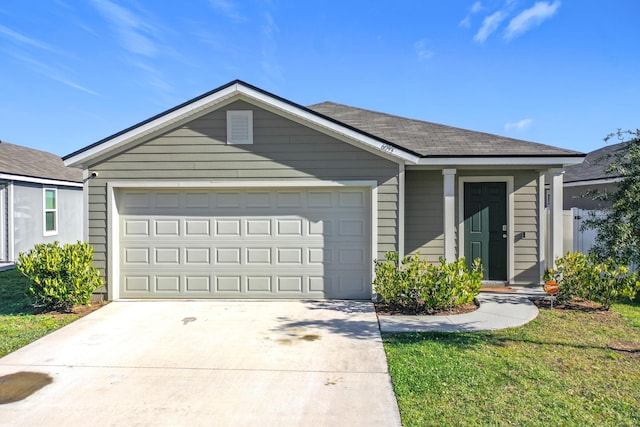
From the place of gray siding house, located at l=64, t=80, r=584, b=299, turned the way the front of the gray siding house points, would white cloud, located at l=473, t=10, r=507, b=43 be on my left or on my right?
on my left

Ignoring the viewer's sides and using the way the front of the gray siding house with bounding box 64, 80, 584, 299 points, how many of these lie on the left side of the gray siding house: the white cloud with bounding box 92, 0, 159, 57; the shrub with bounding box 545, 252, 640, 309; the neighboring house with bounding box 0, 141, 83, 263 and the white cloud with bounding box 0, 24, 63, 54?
1

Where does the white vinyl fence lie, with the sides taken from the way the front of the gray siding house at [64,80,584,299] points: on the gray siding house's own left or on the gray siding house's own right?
on the gray siding house's own left

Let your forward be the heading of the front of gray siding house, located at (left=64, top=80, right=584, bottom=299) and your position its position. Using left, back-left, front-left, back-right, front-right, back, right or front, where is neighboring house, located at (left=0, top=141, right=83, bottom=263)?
back-right

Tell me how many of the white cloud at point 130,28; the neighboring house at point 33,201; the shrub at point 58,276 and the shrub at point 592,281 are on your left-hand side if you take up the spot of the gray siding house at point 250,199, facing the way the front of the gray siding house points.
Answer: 1

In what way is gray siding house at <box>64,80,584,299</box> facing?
toward the camera

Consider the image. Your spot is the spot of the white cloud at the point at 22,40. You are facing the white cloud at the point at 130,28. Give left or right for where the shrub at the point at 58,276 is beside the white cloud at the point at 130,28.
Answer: right

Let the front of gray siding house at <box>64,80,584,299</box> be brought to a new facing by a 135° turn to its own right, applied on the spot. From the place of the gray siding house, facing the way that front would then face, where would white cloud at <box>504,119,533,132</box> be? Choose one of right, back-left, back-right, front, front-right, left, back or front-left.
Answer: right

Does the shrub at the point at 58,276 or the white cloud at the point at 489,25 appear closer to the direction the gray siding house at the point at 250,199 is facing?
the shrub

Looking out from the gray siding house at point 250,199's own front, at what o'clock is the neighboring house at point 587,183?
The neighboring house is roughly at 8 o'clock from the gray siding house.

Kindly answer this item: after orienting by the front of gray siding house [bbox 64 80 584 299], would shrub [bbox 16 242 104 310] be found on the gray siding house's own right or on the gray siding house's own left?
on the gray siding house's own right

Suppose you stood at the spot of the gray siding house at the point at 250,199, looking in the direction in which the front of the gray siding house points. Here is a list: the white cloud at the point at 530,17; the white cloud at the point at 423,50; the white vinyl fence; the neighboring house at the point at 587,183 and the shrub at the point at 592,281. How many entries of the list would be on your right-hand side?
0

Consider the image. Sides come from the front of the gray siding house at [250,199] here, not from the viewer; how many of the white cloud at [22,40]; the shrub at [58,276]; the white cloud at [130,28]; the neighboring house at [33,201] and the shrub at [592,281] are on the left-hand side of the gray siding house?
1

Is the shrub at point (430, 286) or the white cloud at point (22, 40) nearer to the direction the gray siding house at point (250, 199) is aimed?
the shrub

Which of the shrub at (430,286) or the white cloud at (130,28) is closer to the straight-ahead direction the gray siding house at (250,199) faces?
the shrub

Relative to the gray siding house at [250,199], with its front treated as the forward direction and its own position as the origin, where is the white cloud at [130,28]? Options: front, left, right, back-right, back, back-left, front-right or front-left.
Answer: back-right

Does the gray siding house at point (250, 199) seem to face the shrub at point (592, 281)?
no

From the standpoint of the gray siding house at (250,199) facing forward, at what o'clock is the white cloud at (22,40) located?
The white cloud is roughly at 4 o'clock from the gray siding house.
